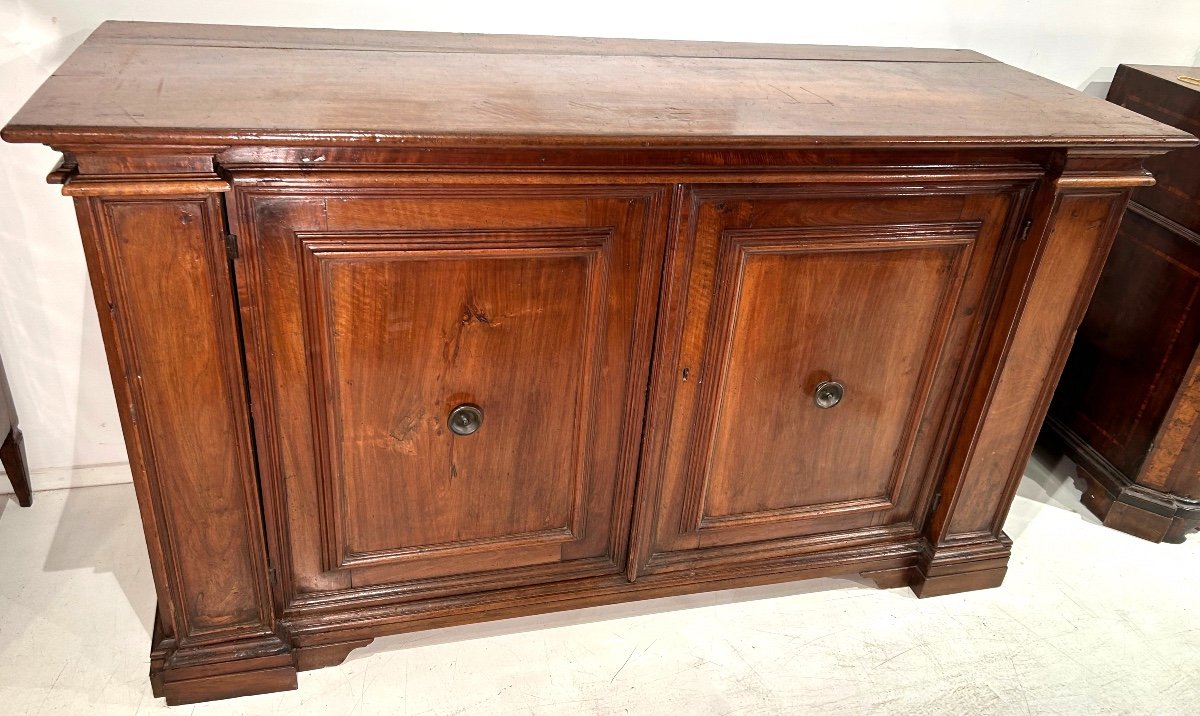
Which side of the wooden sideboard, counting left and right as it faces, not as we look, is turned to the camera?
front

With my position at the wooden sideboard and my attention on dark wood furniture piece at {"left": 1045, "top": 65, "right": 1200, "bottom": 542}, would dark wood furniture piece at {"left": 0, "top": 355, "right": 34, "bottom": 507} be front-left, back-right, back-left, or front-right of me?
back-left

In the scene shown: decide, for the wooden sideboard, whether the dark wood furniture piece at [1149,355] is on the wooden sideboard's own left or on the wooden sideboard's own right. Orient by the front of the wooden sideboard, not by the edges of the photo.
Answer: on the wooden sideboard's own left

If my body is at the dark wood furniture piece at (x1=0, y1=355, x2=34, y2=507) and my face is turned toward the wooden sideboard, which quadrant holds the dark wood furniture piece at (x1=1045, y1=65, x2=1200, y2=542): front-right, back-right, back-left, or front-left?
front-left

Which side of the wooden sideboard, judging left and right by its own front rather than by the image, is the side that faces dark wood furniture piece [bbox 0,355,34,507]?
right
